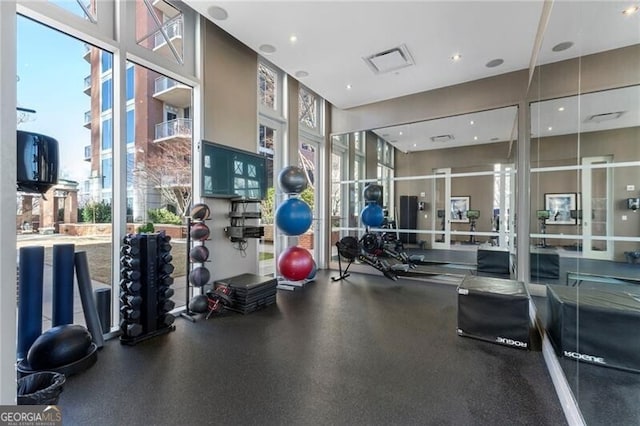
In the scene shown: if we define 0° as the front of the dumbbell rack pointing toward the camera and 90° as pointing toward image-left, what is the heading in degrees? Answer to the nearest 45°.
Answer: approximately 315°

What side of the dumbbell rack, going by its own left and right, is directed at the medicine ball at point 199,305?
left

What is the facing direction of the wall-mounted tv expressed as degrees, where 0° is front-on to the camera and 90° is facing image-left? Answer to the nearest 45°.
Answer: approximately 315°

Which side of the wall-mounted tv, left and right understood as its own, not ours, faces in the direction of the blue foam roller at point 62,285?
right
